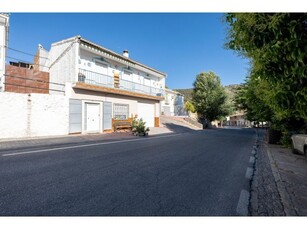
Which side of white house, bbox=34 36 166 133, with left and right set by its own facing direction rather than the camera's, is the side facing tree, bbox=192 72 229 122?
left

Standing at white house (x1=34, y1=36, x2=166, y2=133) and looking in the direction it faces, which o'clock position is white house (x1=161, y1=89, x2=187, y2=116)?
white house (x1=161, y1=89, x2=187, y2=116) is roughly at 9 o'clock from white house (x1=34, y1=36, x2=166, y2=133).

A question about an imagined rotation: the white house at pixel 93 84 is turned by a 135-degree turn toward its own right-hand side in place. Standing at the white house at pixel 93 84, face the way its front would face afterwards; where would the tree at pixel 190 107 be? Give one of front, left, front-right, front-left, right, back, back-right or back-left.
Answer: back-right

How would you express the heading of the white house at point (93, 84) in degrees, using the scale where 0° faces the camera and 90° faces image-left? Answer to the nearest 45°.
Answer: approximately 315°

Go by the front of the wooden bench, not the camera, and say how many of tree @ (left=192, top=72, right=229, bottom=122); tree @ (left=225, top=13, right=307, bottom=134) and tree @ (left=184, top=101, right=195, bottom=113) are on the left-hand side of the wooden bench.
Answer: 2

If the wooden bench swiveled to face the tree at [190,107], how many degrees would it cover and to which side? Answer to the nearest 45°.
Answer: approximately 90° to its left

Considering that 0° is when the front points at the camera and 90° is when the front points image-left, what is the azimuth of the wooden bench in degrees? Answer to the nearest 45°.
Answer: approximately 315°

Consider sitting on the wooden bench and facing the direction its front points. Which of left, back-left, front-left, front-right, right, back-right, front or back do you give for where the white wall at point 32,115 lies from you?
right

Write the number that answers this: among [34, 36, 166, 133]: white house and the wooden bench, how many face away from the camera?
0

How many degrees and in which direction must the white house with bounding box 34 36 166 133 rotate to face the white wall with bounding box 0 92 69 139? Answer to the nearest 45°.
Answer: approximately 90° to its right
